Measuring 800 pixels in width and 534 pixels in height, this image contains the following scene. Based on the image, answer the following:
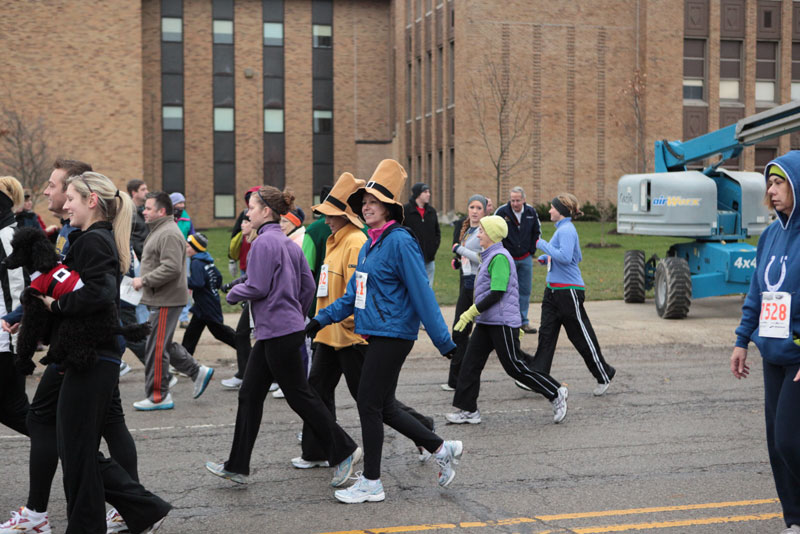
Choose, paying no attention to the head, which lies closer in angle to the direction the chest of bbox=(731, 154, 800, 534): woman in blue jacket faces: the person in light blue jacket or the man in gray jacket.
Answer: the man in gray jacket

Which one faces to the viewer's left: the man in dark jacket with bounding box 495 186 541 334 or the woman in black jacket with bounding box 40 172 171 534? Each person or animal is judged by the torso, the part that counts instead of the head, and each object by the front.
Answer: the woman in black jacket

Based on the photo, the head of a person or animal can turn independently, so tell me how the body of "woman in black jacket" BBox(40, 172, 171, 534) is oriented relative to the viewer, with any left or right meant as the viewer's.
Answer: facing to the left of the viewer

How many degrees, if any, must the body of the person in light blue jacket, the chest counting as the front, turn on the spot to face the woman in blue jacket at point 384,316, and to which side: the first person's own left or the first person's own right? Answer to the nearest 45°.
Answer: approximately 90° to the first person's own left

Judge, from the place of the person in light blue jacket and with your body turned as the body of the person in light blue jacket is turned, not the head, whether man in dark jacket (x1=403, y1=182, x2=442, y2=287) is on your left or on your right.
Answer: on your right

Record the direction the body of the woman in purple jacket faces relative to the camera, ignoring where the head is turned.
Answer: to the viewer's left

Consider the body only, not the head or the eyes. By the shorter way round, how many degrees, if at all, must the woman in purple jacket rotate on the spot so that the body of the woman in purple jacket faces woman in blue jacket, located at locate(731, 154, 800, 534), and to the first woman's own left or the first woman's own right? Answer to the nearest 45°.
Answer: approximately 135° to the first woman's own left

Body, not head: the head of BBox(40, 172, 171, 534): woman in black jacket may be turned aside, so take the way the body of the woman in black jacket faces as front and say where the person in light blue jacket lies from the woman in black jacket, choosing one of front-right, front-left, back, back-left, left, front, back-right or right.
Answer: back-right

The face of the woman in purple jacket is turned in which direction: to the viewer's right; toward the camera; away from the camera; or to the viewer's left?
to the viewer's left

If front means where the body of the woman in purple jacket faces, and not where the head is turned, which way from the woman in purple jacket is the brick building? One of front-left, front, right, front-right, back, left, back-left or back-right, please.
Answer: right

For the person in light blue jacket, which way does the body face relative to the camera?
to the viewer's left

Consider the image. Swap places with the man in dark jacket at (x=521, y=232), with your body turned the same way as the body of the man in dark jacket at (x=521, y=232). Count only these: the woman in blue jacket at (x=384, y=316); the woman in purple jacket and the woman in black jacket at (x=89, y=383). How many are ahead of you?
3

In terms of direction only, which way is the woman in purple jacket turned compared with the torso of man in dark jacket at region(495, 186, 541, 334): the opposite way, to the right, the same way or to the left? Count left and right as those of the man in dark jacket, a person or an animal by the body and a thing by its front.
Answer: to the right
